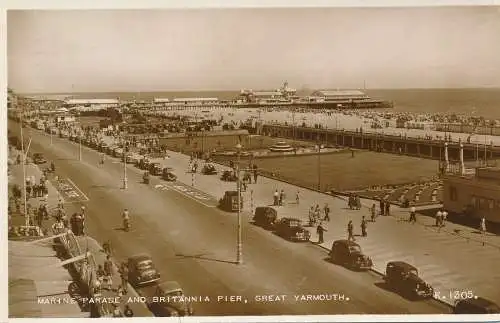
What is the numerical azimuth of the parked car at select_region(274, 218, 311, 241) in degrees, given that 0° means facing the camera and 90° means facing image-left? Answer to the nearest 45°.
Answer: approximately 315°

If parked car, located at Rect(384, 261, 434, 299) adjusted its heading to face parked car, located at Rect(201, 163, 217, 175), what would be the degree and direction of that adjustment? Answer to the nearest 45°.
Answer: approximately 135° to its right

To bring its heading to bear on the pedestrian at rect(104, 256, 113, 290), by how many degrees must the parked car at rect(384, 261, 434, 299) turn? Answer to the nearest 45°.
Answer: approximately 135° to its right

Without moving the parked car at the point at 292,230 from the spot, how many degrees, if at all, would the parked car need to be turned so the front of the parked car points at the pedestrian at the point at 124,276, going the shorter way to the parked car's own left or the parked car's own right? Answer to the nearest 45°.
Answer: approximately 135° to the parked car's own right

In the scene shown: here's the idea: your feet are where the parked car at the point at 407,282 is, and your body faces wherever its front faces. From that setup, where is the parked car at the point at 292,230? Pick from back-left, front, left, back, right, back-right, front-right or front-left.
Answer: back-right

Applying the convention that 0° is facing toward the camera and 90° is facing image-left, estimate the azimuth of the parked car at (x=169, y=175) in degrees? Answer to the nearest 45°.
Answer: approximately 315°

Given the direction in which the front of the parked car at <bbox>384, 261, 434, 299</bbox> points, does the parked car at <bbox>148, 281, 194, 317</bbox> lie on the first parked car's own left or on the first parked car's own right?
on the first parked car's own right
